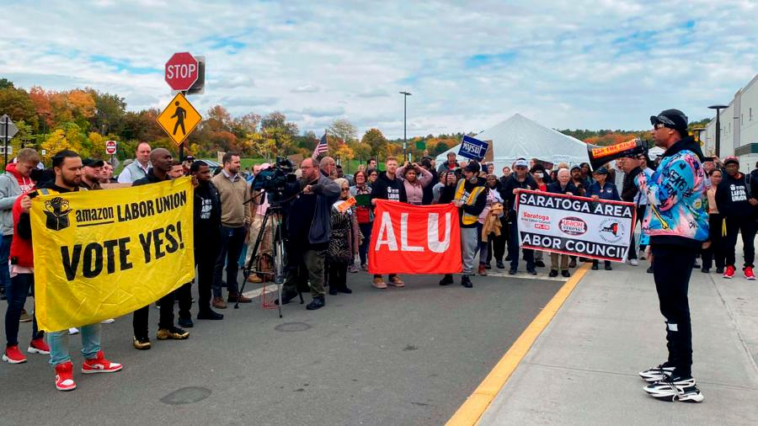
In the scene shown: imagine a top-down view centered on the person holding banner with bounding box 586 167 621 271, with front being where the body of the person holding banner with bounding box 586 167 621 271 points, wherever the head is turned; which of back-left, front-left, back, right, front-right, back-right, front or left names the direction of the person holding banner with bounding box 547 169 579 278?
front-right

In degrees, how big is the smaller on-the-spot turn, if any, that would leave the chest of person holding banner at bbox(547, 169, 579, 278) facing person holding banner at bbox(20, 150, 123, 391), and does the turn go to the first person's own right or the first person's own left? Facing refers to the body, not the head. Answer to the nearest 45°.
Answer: approximately 45° to the first person's own right

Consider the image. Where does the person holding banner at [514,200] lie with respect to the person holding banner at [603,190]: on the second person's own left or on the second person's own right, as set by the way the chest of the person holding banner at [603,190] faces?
on the second person's own right

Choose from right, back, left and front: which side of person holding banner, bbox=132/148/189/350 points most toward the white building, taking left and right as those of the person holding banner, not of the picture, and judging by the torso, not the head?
left

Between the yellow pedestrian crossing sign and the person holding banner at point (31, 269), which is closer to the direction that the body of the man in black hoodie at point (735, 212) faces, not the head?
the person holding banner

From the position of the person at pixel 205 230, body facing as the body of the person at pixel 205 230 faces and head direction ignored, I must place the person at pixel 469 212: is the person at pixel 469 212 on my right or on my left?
on my left

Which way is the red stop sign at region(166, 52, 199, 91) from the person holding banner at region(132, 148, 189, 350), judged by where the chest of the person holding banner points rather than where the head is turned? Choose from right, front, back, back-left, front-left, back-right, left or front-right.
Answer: back-left

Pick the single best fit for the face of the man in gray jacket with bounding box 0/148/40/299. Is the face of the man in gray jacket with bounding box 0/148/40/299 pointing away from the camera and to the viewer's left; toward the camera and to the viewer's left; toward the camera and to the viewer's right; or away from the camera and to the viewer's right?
toward the camera and to the viewer's right

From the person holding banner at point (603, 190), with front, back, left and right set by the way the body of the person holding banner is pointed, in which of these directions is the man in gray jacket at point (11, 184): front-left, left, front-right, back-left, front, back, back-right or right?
front-right

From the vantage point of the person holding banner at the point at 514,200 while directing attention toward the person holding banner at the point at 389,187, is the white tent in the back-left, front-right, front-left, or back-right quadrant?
back-right
